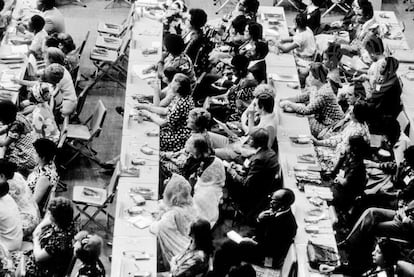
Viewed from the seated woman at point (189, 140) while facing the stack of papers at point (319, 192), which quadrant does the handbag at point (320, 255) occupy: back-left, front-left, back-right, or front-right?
front-right

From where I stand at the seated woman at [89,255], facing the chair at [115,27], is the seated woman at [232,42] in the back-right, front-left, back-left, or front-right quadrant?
front-right

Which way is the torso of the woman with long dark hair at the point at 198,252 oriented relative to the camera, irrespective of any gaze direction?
to the viewer's left

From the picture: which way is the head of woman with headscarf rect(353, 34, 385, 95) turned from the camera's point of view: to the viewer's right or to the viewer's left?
to the viewer's left

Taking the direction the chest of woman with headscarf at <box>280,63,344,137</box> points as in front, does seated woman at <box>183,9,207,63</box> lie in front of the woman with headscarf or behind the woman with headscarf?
in front

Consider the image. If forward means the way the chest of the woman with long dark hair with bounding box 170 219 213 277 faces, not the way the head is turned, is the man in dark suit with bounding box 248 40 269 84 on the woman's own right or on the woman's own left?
on the woman's own right

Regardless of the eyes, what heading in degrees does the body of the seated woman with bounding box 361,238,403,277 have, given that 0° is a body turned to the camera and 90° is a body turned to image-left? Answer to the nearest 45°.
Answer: approximately 90°

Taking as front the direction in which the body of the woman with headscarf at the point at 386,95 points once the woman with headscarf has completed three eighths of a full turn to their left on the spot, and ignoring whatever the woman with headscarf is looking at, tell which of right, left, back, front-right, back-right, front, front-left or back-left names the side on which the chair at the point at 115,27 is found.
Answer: back-right

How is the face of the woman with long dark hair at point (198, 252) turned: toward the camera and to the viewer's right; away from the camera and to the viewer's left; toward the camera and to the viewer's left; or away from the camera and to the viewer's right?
away from the camera and to the viewer's left

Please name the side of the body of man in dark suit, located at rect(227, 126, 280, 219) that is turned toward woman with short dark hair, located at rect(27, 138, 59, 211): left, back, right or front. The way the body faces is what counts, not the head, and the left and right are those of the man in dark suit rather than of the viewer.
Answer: front

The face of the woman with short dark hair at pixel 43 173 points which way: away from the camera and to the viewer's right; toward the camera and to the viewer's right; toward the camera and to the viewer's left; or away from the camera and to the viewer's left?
away from the camera and to the viewer's left
